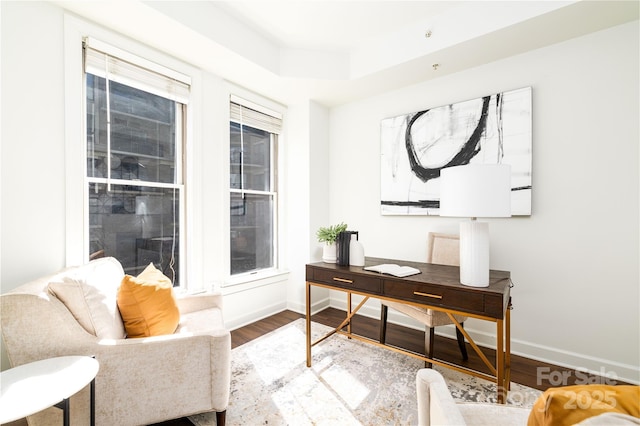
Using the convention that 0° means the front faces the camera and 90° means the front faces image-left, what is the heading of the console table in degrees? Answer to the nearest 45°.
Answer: approximately 45°

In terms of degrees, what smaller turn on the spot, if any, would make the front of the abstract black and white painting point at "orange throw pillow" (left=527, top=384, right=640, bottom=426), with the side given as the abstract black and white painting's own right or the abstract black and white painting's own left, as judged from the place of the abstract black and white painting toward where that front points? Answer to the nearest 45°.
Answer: approximately 45° to the abstract black and white painting's own left

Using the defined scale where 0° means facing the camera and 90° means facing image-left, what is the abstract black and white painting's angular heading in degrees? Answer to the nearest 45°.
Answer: approximately 45°

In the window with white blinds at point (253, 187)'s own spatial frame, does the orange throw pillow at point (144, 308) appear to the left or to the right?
on its right

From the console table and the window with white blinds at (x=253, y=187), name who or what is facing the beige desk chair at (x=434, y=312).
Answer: the window with white blinds

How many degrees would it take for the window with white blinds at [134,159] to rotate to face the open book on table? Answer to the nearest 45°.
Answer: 0° — it already faces it

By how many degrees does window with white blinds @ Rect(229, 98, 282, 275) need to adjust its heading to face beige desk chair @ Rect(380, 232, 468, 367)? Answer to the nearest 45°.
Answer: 0° — it already faces it
